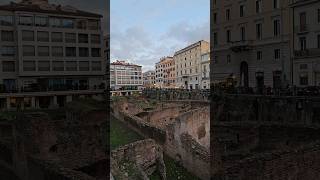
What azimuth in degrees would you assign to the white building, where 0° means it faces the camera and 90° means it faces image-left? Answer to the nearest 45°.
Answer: approximately 315°

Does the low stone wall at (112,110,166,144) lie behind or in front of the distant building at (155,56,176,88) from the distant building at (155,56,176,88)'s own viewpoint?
in front

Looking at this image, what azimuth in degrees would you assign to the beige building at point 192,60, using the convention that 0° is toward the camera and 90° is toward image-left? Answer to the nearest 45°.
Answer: approximately 45°

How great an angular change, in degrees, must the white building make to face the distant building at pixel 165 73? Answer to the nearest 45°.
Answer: approximately 90° to its left
